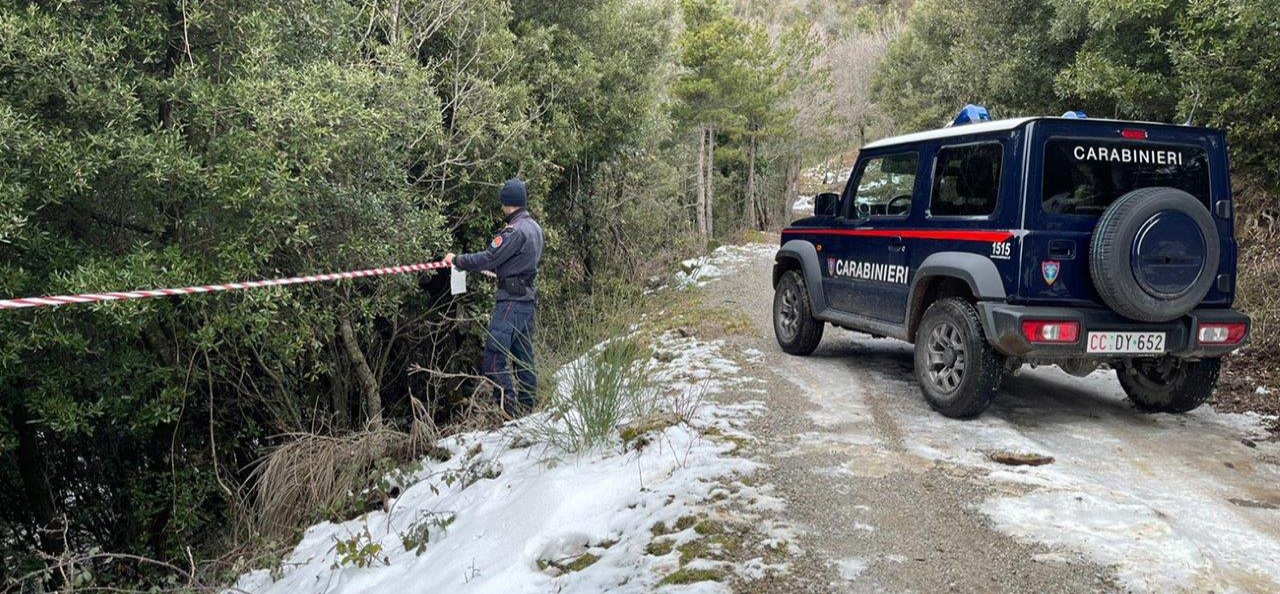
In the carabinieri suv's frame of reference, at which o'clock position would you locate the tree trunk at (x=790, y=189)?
The tree trunk is roughly at 1 o'clock from the carabinieri suv.

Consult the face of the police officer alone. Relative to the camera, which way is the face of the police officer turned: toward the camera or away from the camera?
away from the camera

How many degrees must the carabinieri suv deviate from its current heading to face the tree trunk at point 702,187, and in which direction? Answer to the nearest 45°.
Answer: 0° — it already faces it

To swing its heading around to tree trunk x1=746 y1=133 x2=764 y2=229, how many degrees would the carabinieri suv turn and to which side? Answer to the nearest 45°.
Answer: approximately 45° to its right

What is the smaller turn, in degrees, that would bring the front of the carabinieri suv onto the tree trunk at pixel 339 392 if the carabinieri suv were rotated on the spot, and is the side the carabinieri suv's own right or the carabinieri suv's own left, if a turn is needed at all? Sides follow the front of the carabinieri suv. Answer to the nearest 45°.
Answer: approximately 45° to the carabinieri suv's own left

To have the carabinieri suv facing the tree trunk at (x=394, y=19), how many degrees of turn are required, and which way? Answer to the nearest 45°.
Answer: approximately 45° to its left

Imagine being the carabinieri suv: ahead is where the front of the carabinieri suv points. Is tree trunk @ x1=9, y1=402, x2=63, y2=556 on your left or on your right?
on your left

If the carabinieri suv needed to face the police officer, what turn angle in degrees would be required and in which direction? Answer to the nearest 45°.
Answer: approximately 45° to its left

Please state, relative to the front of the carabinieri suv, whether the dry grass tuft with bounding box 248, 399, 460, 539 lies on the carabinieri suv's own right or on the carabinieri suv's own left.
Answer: on the carabinieri suv's own left

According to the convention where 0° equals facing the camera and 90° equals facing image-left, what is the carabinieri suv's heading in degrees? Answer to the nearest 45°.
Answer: approximately 135°
